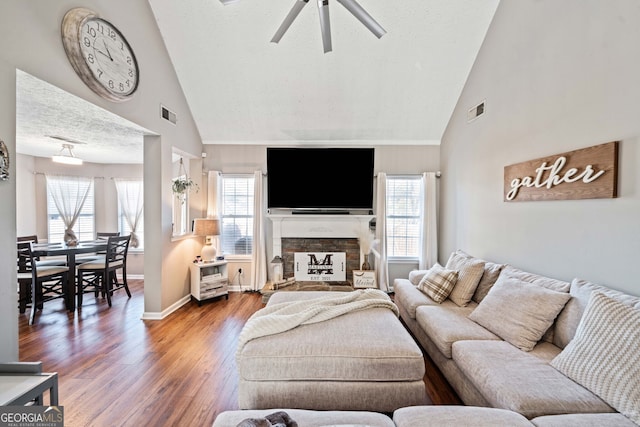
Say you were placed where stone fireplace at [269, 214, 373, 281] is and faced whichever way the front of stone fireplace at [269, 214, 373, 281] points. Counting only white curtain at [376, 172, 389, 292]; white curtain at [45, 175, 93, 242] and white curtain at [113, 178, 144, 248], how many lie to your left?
1

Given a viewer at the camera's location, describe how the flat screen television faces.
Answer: facing the viewer

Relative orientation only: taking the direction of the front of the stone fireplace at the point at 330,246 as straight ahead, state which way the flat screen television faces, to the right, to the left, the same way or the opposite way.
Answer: the same way

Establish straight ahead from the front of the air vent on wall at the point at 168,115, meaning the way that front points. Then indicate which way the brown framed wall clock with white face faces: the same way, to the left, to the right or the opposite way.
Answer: the same way

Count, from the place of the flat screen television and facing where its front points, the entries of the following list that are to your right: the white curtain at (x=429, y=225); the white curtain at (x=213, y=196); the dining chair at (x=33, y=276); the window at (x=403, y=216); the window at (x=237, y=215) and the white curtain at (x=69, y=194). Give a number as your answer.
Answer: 4

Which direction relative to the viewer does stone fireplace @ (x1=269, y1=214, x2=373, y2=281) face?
toward the camera

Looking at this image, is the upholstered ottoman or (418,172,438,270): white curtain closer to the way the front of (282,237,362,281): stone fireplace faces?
the upholstered ottoman

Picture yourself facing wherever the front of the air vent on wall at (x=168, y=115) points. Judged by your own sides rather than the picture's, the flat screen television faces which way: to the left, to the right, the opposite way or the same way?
to the right

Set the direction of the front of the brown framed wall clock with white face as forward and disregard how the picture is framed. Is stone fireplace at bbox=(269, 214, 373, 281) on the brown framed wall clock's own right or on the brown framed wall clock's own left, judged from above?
on the brown framed wall clock's own left

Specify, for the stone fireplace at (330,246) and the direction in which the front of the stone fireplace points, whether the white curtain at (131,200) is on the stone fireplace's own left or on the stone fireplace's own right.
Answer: on the stone fireplace's own right

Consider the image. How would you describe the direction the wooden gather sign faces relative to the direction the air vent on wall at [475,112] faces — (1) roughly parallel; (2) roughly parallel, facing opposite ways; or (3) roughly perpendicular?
roughly parallel

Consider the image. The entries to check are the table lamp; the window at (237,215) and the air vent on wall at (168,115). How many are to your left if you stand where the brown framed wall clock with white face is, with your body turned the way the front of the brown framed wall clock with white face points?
3

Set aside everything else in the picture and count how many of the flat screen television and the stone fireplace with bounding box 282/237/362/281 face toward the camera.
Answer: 2

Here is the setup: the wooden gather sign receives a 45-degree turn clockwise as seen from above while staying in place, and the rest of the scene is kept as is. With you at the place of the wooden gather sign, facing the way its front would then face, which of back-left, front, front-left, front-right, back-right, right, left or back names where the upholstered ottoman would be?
front-left

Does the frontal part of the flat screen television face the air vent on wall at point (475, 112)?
no

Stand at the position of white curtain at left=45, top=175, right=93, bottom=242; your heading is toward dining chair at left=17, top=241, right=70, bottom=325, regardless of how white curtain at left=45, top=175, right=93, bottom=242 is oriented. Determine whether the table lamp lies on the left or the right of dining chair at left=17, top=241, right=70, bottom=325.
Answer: left

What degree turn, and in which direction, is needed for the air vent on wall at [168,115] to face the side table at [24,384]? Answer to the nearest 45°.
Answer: approximately 45° to its right

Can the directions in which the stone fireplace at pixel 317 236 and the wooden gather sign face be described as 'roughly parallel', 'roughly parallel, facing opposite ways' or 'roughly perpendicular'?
roughly perpendicular

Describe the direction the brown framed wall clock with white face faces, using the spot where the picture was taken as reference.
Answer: facing the viewer and to the right of the viewer

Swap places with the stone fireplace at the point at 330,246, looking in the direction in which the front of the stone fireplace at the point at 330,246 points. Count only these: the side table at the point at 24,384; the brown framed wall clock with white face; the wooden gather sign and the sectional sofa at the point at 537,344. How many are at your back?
0

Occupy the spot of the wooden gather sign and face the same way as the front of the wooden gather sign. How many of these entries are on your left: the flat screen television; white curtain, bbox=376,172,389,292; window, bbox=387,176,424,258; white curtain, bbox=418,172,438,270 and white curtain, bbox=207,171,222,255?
0

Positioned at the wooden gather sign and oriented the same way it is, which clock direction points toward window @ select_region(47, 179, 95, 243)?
The window is roughly at 1 o'clock from the wooden gather sign.
